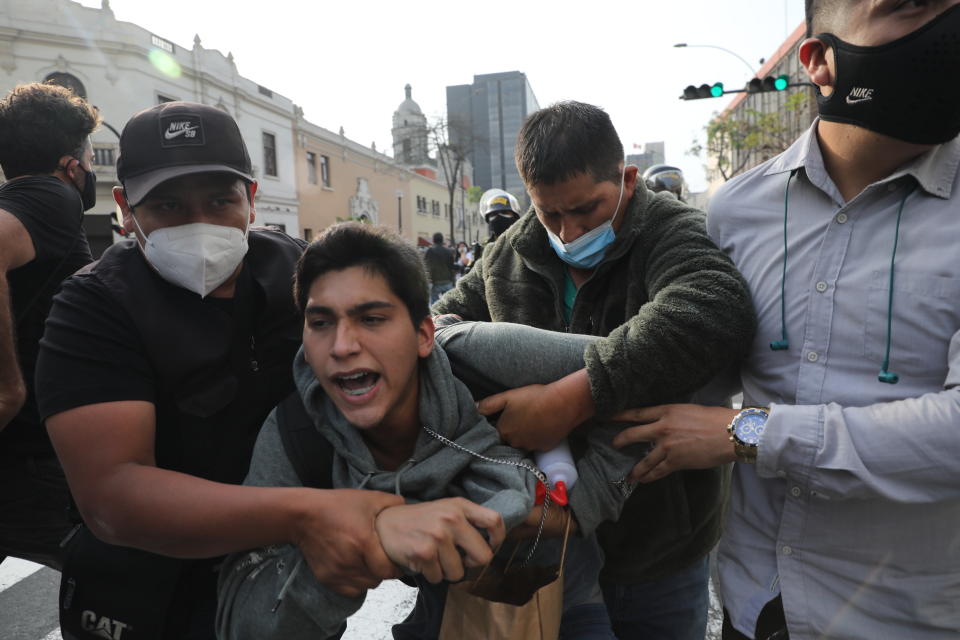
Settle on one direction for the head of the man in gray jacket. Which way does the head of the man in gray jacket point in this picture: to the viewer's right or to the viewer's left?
to the viewer's left

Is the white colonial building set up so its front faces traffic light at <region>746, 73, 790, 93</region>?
yes

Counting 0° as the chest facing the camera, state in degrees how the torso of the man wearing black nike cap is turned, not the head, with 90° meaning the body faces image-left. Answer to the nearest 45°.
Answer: approximately 315°

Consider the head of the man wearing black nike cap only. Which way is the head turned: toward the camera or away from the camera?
toward the camera

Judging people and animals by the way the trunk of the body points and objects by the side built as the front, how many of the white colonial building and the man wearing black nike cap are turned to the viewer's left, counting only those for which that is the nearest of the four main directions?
0

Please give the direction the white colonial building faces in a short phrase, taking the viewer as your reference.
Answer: facing the viewer and to the right of the viewer

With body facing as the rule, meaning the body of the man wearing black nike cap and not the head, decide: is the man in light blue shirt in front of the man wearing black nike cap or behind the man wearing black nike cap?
in front

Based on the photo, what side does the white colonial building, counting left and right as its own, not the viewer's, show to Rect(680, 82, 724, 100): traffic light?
front
